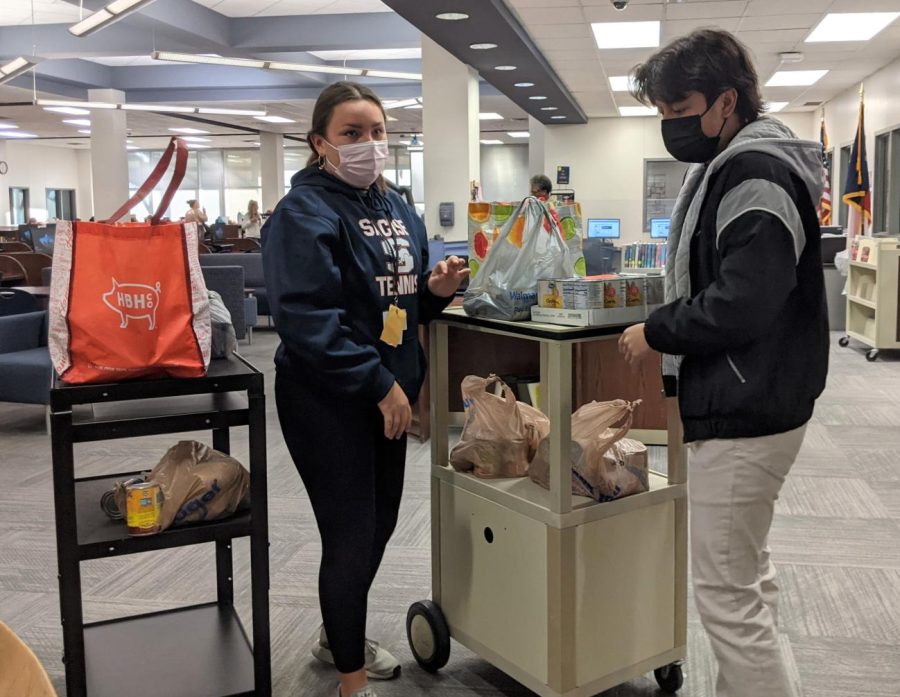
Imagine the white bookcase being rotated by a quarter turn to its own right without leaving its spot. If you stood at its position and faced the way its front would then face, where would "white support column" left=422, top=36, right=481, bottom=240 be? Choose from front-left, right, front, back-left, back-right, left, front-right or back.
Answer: front-left

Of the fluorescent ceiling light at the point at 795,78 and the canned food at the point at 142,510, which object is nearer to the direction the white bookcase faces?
the canned food

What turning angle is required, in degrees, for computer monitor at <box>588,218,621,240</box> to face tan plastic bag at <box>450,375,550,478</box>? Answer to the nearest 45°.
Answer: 0° — it already faces it

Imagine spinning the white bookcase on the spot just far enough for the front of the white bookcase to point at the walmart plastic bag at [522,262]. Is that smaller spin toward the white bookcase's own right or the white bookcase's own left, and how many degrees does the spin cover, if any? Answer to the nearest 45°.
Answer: approximately 45° to the white bookcase's own left

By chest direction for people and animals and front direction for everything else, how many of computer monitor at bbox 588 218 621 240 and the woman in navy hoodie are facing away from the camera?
0

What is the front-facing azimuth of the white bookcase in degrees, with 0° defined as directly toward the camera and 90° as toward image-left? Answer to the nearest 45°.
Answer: approximately 45°

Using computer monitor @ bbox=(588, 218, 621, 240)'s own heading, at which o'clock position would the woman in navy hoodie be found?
The woman in navy hoodie is roughly at 12 o'clock from the computer monitor.

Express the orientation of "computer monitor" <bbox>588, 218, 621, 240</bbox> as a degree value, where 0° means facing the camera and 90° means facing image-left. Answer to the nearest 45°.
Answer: approximately 0°

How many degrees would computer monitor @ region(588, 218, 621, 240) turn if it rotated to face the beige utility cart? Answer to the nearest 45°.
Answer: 0° — it already faces it

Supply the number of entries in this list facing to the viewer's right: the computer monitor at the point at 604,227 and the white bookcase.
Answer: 0
